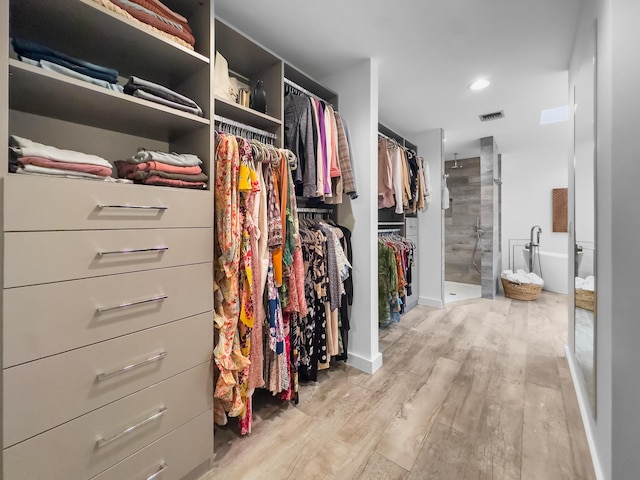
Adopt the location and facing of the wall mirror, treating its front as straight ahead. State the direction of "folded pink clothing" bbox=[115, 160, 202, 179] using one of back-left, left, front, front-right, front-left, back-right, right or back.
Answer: front-left

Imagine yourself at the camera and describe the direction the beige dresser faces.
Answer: facing the viewer and to the right of the viewer

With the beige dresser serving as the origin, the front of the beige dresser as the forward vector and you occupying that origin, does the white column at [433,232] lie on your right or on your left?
on your left

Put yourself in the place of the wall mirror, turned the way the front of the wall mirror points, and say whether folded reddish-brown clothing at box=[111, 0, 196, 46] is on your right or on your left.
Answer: on your left

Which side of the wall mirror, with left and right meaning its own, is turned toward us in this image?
left

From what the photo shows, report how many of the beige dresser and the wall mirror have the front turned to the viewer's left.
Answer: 1

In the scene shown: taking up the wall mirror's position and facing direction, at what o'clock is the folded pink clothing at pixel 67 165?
The folded pink clothing is roughly at 10 o'clock from the wall mirror.

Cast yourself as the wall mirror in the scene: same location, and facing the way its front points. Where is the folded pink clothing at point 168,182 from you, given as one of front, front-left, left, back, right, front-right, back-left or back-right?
front-left
